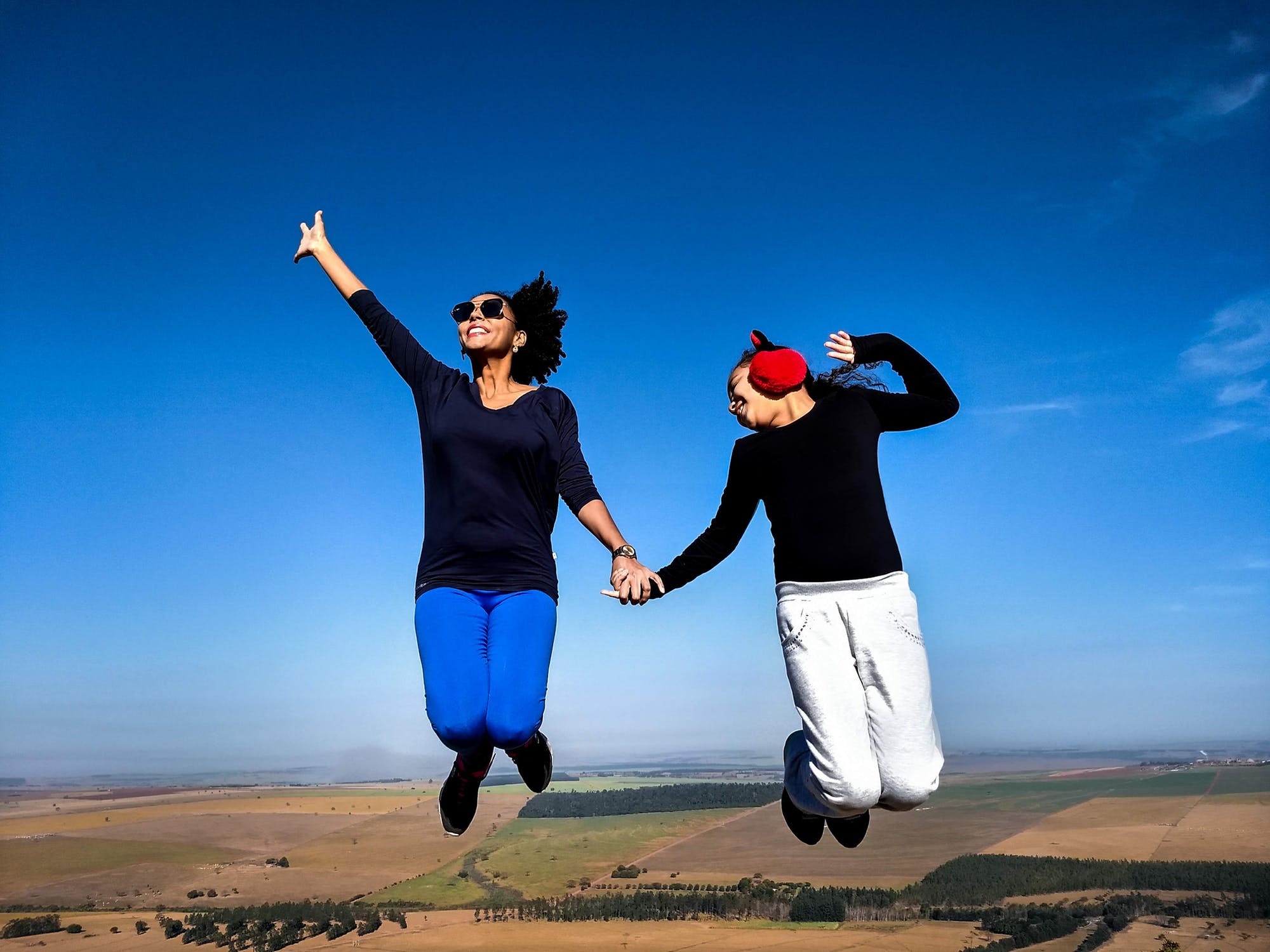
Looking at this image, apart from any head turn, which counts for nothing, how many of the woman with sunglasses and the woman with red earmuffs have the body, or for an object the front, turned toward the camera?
2

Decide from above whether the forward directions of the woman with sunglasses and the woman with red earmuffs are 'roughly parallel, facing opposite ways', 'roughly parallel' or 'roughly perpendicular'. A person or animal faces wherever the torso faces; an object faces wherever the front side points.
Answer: roughly parallel

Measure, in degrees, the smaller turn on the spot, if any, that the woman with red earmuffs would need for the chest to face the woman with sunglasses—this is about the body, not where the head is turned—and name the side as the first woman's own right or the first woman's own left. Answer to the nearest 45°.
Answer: approximately 90° to the first woman's own right

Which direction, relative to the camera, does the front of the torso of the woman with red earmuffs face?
toward the camera

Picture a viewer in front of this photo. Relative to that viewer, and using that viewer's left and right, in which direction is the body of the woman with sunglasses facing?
facing the viewer

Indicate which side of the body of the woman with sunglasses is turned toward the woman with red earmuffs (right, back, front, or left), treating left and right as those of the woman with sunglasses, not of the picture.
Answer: left
